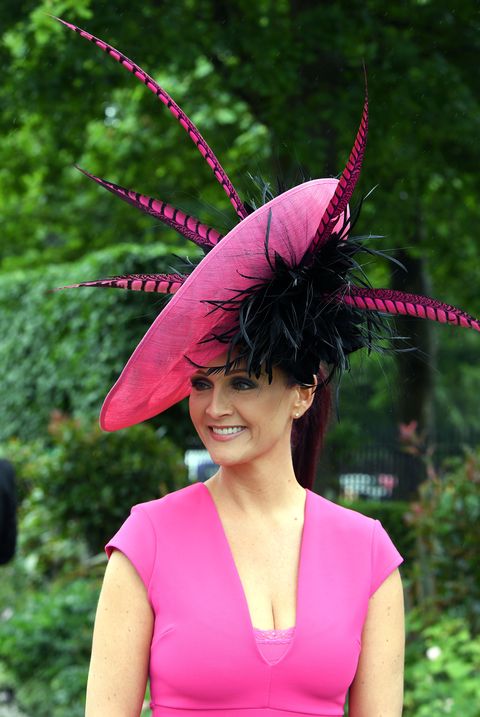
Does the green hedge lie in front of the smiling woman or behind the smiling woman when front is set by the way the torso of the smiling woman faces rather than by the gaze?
behind

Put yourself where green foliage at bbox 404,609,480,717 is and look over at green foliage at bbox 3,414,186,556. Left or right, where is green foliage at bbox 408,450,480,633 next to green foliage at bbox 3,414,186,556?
right

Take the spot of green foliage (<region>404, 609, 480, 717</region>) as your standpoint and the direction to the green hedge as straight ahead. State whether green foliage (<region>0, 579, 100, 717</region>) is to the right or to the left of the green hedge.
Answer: left

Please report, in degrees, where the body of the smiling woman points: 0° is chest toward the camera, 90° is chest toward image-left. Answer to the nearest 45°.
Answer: approximately 0°
